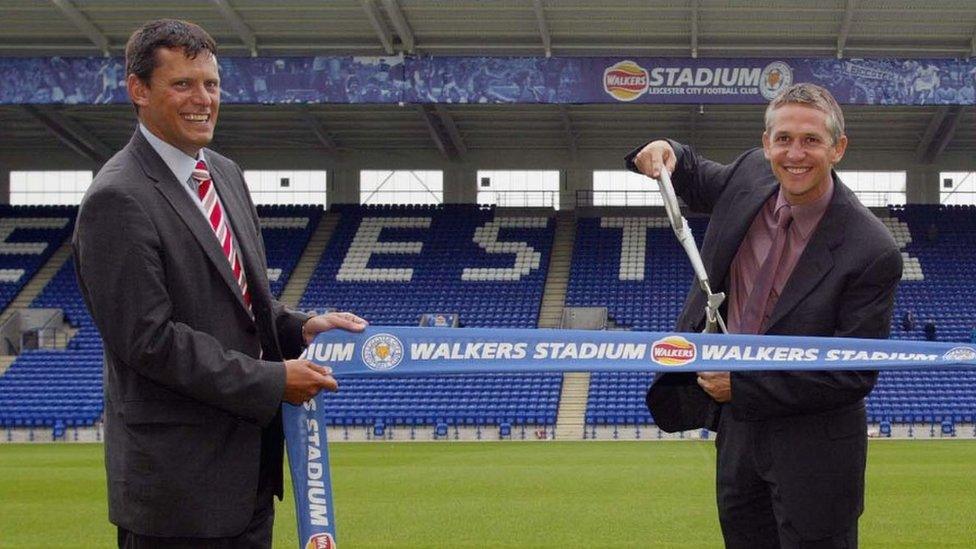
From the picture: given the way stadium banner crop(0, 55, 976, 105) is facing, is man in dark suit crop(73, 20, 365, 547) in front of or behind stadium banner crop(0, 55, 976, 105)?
in front

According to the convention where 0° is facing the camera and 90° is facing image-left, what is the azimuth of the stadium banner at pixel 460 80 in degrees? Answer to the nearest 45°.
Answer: approximately 0°

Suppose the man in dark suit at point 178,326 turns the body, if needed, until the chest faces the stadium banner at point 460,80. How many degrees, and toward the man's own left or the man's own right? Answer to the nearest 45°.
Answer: approximately 135° to the man's own left

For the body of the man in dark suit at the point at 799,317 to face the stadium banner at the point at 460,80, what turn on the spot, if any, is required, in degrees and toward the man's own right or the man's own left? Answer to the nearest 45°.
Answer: approximately 135° to the man's own right

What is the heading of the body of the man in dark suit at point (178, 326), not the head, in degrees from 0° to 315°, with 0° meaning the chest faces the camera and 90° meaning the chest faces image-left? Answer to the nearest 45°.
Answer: approximately 315°

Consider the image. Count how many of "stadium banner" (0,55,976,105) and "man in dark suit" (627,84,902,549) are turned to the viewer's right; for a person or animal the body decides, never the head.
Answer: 0

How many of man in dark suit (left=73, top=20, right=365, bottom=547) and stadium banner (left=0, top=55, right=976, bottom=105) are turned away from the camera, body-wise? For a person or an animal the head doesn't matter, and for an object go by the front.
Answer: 0

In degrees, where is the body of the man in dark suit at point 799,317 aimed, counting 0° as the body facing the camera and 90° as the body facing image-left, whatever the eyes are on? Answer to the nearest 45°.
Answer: approximately 45°
